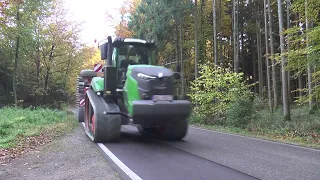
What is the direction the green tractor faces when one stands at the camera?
facing the viewer and to the right of the viewer

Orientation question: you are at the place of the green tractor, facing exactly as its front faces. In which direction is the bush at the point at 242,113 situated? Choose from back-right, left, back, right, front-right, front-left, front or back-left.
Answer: left
